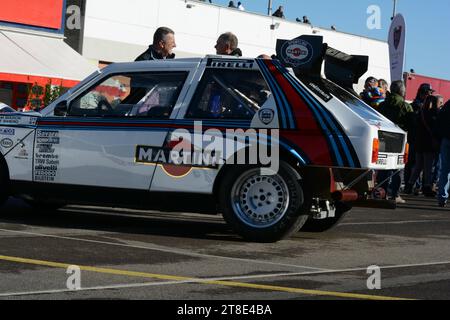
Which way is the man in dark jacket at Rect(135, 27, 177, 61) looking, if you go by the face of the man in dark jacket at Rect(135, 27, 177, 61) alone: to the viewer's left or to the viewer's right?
to the viewer's right

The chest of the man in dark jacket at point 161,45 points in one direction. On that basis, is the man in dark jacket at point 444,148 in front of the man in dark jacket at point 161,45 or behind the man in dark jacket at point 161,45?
in front

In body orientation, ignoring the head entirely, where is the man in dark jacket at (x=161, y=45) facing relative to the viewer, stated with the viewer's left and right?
facing to the right of the viewer

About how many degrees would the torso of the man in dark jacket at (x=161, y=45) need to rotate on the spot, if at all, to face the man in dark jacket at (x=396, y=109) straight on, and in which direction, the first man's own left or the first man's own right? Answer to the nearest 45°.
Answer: approximately 45° to the first man's own left

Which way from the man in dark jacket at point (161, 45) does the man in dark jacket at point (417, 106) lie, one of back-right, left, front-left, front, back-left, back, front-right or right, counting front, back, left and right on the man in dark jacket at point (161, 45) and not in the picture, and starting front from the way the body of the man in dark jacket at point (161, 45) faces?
front-left

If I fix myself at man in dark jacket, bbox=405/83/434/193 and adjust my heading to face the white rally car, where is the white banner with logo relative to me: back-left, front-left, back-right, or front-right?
back-right

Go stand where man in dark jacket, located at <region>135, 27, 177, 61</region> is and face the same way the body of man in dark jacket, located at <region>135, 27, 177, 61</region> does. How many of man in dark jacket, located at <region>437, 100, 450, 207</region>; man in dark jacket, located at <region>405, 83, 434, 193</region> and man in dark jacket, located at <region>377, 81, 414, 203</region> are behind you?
0

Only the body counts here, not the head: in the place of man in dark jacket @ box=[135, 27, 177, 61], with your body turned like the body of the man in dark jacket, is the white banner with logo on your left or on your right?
on your left

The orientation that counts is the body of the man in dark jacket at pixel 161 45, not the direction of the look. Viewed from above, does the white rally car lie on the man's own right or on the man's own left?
on the man's own right
